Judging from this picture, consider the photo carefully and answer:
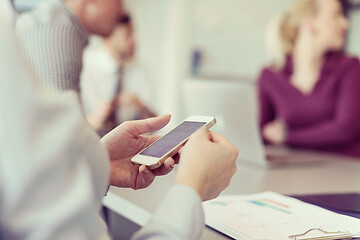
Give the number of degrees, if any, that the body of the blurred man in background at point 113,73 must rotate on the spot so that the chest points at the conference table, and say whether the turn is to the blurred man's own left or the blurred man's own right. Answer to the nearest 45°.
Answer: approximately 45° to the blurred man's own right

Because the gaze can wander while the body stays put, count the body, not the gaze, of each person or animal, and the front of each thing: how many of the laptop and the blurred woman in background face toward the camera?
1

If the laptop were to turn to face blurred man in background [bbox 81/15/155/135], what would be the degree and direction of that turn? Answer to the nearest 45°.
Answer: approximately 90° to its left

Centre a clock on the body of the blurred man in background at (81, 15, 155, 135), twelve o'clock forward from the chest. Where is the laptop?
The laptop is roughly at 1 o'clock from the blurred man in background.

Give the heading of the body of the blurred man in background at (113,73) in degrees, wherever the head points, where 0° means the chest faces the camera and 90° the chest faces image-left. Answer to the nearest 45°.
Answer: approximately 315°

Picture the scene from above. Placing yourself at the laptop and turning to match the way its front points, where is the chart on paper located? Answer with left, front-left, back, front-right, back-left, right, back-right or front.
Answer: back-right

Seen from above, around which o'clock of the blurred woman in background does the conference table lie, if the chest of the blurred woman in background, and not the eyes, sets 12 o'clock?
The conference table is roughly at 12 o'clock from the blurred woman in background.

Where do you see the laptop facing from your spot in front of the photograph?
facing away from the viewer and to the right of the viewer

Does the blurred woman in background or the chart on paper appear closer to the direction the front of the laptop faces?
the blurred woman in background

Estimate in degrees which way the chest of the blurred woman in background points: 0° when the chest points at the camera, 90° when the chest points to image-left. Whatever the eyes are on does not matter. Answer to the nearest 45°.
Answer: approximately 0°

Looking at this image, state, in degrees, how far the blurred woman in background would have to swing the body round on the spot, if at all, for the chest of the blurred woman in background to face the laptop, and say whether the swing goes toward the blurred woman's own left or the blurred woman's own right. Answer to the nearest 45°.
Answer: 0° — they already face it
